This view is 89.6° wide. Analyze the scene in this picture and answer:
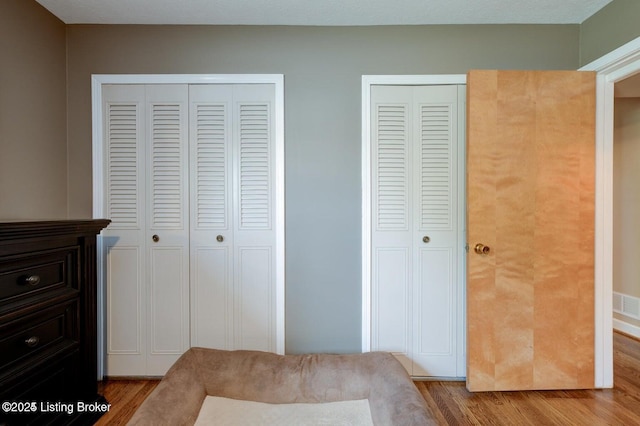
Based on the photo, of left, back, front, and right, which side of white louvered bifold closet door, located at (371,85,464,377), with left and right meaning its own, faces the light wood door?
left

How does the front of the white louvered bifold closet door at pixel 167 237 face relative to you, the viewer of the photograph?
facing the viewer

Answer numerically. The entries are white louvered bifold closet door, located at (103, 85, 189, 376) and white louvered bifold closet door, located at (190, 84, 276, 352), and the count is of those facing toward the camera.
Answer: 2

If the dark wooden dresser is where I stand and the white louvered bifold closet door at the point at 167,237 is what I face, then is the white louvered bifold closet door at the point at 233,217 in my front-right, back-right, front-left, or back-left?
front-right

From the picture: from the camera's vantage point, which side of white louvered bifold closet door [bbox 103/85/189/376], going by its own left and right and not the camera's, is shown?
front

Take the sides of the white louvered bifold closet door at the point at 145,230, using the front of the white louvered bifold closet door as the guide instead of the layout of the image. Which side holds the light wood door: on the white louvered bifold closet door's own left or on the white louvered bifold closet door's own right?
on the white louvered bifold closet door's own left

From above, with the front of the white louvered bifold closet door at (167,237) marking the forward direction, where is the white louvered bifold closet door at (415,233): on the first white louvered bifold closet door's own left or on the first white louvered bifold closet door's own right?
on the first white louvered bifold closet door's own left

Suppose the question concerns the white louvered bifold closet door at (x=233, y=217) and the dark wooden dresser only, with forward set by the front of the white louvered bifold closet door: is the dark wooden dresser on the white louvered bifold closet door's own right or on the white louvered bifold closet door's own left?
on the white louvered bifold closet door's own right

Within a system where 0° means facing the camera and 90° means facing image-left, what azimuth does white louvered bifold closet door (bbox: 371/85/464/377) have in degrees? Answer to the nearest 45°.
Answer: approximately 0°

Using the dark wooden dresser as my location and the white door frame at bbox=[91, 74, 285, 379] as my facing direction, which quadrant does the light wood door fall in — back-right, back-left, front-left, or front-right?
front-right

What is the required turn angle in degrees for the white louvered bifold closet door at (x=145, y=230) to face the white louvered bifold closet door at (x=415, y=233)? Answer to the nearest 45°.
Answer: approximately 45° to its left
